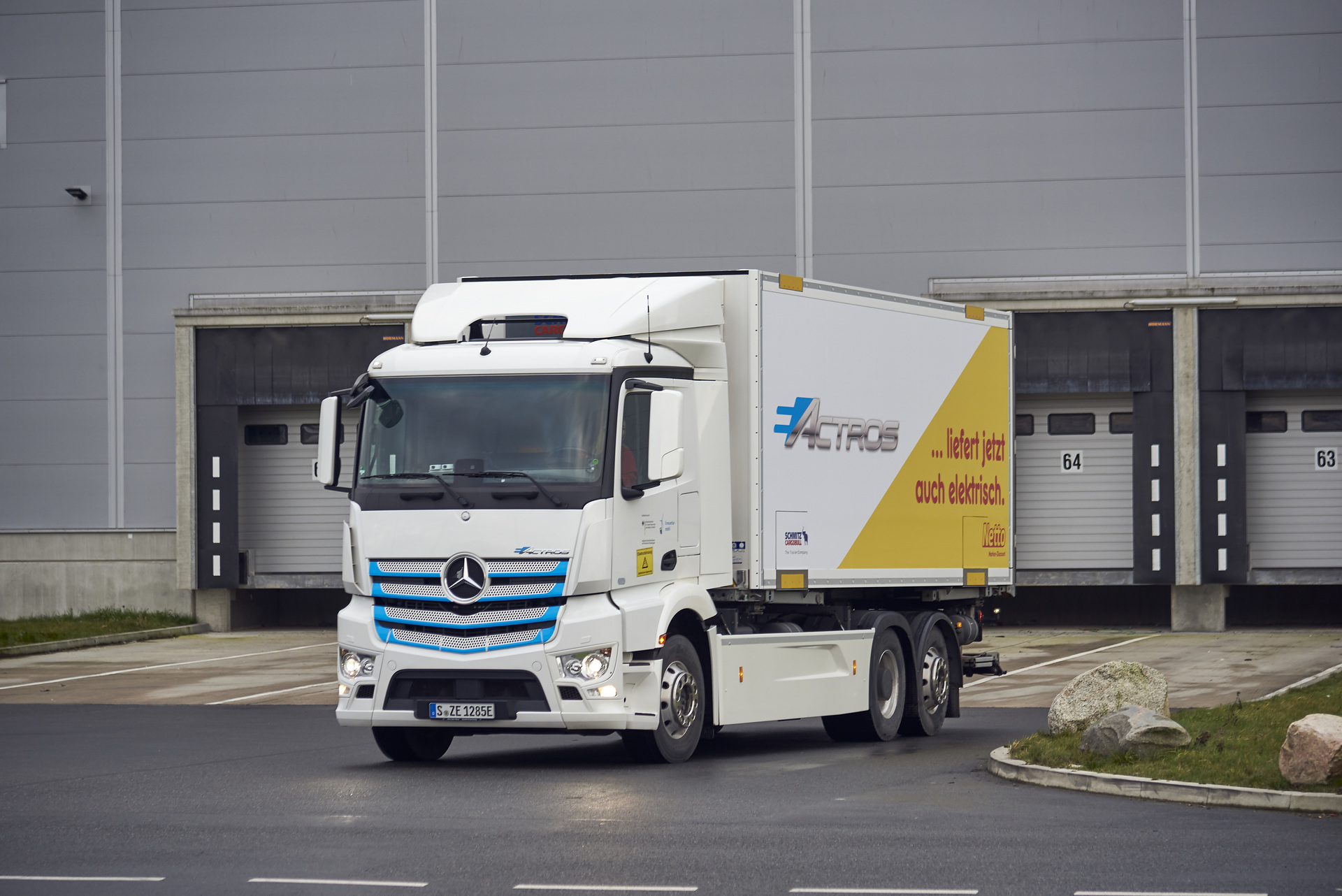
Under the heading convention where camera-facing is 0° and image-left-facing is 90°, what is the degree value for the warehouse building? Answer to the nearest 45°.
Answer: approximately 0°

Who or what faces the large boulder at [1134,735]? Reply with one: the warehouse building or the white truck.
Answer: the warehouse building

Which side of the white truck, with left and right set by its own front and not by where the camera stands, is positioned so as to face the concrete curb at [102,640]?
right

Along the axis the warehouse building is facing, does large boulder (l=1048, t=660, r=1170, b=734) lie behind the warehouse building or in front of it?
in front

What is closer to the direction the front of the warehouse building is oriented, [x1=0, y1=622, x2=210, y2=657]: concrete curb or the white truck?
the white truck

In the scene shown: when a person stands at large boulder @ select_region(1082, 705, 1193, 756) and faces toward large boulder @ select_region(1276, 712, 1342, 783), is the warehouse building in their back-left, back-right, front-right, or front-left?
back-left

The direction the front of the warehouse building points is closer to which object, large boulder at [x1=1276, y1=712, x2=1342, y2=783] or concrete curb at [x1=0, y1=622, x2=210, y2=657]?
the large boulder

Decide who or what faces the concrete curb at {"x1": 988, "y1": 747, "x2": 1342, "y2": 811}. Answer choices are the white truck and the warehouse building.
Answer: the warehouse building

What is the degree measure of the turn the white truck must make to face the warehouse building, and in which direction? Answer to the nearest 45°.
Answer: approximately 135° to its right

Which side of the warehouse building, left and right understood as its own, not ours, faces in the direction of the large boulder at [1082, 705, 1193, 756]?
front

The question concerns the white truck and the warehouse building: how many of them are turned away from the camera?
0

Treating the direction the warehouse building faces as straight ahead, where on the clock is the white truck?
The white truck is roughly at 12 o'clock from the warehouse building.

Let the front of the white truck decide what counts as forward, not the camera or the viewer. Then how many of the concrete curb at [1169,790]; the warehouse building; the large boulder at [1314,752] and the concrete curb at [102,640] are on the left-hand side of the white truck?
2

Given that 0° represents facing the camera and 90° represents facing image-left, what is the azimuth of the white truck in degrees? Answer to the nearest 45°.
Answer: approximately 45°

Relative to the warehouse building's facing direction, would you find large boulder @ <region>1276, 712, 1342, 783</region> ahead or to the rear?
ahead
